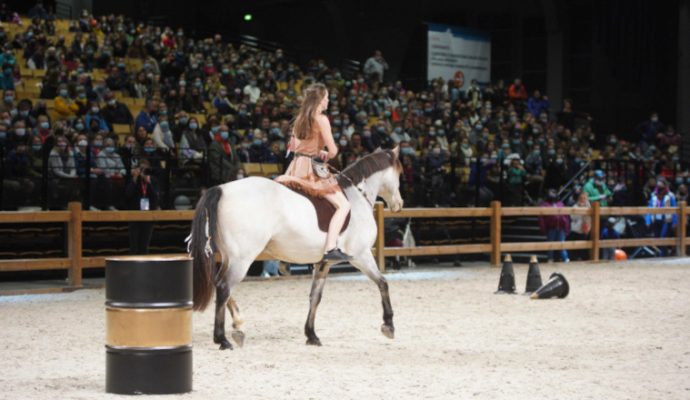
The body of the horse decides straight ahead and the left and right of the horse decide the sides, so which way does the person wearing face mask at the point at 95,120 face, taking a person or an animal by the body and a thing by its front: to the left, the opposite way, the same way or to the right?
to the right

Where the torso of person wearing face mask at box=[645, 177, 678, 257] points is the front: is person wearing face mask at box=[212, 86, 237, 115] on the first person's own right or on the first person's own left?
on the first person's own right

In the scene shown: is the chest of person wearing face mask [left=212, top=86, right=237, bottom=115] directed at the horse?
yes

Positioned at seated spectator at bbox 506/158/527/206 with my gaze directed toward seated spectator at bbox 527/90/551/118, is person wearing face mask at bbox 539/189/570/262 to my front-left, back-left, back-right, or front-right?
back-right

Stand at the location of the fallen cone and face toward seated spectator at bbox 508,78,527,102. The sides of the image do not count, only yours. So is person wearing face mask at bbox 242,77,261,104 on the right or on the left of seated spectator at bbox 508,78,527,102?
left

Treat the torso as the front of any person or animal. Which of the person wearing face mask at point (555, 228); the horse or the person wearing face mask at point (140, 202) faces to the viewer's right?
the horse

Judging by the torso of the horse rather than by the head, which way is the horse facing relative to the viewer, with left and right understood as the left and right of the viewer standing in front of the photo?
facing to the right of the viewer

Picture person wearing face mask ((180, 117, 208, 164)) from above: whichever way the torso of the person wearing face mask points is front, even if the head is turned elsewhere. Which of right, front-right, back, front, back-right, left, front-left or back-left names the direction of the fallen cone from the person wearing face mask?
front-left

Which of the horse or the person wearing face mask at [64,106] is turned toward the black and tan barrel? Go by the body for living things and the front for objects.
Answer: the person wearing face mask

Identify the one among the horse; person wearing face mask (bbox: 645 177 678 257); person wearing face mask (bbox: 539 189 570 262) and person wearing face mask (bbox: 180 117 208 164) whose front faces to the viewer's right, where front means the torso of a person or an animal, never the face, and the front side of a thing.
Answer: the horse

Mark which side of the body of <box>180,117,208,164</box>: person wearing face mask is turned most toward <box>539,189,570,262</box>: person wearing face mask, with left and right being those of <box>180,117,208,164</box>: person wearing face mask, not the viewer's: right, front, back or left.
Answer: left
